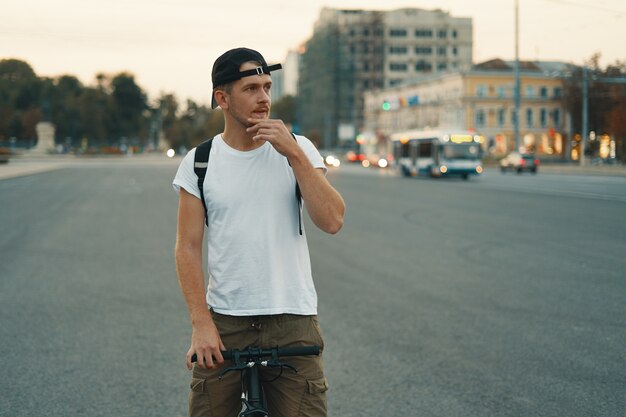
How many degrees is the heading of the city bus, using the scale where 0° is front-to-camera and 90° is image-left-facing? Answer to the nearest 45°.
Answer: approximately 315°

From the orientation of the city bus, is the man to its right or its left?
on its right

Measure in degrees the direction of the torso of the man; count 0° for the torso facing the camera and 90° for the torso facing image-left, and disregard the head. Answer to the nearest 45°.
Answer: approximately 0°

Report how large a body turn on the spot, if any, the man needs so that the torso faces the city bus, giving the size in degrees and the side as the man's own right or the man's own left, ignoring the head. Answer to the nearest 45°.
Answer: approximately 180°
